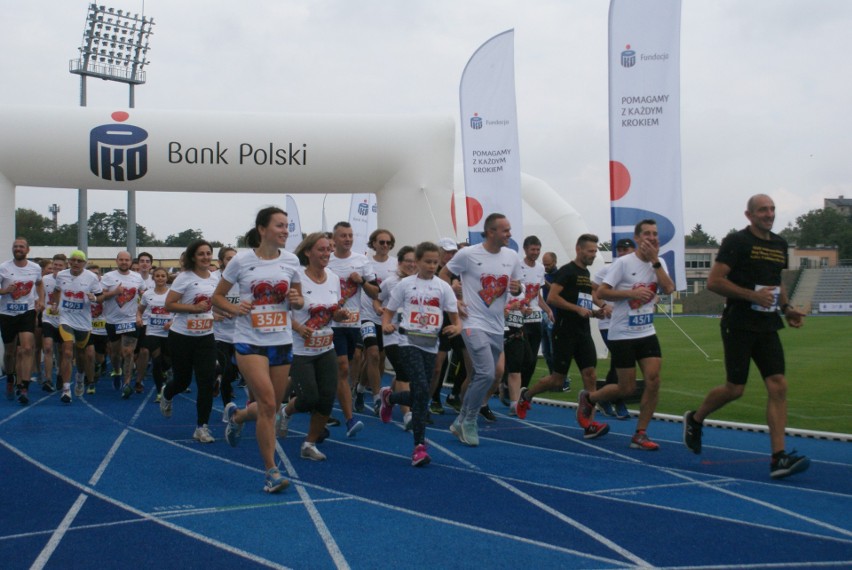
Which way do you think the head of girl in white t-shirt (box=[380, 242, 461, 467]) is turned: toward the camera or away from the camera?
toward the camera

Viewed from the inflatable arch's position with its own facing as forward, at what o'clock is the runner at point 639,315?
The runner is roughly at 11 o'clock from the inflatable arch.

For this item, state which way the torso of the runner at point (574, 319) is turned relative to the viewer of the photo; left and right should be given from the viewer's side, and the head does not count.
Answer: facing the viewer and to the right of the viewer

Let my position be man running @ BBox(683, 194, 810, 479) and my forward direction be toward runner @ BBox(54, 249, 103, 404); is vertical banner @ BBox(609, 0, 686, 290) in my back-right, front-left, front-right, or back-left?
front-right

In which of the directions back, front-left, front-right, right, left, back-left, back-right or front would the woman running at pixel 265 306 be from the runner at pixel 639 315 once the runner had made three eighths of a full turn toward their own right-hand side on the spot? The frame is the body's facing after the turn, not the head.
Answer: front-left

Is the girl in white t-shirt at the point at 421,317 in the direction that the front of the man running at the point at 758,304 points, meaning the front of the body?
no

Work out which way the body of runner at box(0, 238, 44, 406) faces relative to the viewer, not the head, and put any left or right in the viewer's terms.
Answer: facing the viewer

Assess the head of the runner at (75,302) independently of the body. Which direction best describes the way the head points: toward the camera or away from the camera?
toward the camera

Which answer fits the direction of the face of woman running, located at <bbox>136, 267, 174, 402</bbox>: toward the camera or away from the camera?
toward the camera

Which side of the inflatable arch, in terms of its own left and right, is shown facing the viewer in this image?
front

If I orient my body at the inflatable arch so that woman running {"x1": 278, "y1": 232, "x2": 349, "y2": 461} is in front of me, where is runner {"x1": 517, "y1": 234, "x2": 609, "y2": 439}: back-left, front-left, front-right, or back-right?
front-left

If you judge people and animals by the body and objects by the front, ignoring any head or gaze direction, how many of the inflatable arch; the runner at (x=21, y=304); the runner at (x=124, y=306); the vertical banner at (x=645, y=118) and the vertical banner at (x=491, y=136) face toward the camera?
5

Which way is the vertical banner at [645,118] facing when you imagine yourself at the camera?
facing the viewer

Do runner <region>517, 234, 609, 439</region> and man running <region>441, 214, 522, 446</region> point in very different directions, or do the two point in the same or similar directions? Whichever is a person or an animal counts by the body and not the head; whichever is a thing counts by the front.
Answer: same or similar directions

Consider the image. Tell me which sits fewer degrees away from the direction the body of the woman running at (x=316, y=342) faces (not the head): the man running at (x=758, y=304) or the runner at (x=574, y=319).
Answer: the man running

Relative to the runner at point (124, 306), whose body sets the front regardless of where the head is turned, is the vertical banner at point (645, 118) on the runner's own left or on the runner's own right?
on the runner's own left

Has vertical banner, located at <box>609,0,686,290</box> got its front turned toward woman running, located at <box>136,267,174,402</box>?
no
